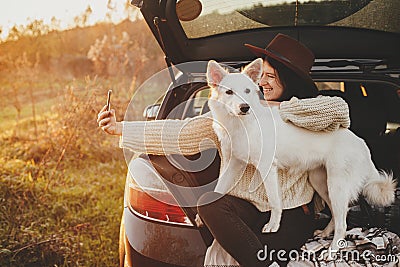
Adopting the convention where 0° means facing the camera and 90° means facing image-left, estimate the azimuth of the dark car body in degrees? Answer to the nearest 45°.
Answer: approximately 180°

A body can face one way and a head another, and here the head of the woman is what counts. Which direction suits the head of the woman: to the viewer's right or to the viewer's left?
to the viewer's left
